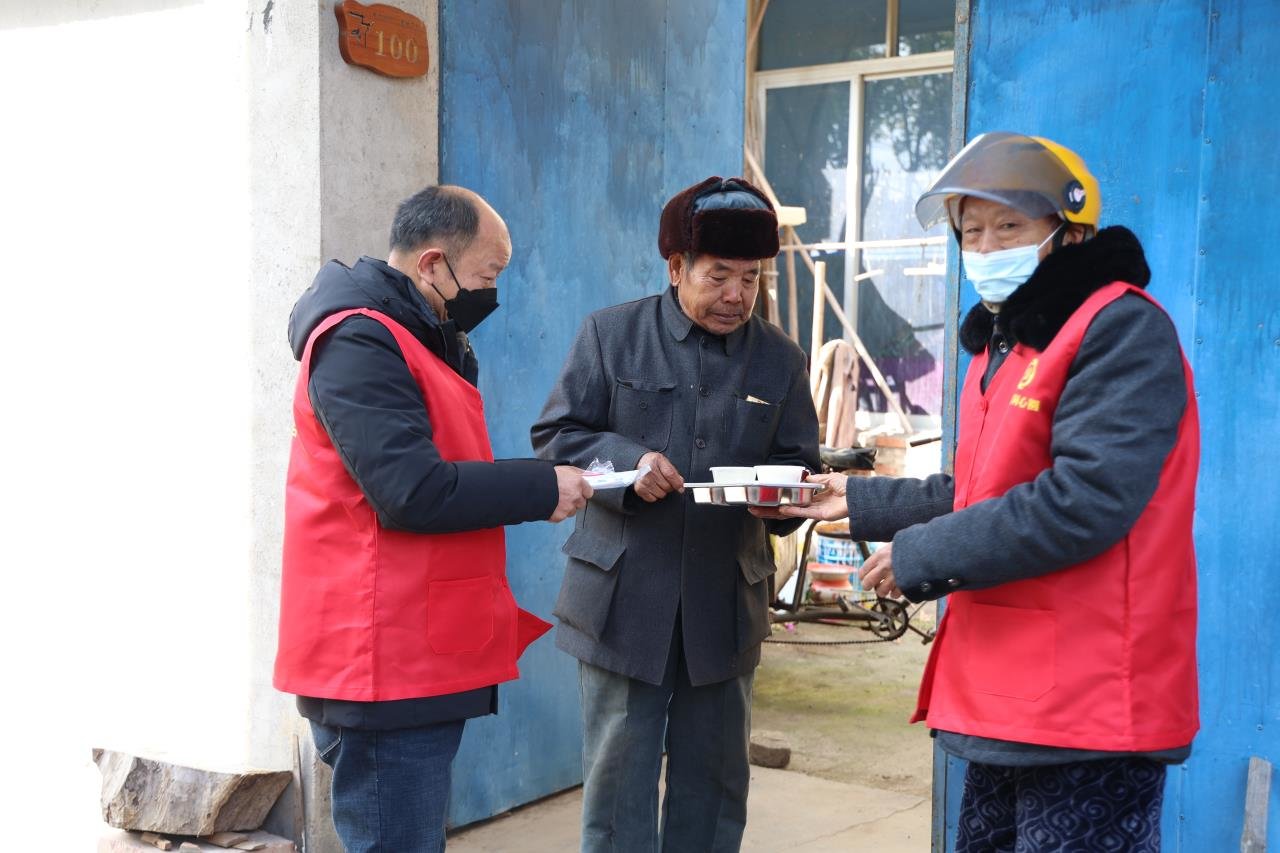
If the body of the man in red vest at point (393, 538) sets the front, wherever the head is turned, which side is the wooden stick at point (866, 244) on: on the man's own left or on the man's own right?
on the man's own left

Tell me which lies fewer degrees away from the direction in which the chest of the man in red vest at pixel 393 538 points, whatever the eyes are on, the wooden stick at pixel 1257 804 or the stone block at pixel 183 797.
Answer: the wooden stick

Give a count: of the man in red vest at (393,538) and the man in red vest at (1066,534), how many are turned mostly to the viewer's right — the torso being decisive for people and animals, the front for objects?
1

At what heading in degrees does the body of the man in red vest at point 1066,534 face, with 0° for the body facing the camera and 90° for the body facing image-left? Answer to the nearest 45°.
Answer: approximately 45°

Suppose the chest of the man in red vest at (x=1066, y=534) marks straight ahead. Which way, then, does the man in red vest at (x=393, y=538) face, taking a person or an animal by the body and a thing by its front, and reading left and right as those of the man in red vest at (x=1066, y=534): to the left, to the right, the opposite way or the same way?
the opposite way

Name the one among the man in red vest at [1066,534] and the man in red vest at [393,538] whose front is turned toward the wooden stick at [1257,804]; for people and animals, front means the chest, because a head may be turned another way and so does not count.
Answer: the man in red vest at [393,538]

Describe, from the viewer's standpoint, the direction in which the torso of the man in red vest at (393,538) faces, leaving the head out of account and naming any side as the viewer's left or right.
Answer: facing to the right of the viewer

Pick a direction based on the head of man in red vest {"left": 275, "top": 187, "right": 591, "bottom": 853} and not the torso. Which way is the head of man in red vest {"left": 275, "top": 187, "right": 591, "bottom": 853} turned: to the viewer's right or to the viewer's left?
to the viewer's right

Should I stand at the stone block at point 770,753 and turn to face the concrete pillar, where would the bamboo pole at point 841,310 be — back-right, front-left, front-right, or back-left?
back-right

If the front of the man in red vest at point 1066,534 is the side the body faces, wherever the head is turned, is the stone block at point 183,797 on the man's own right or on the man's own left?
on the man's own right
